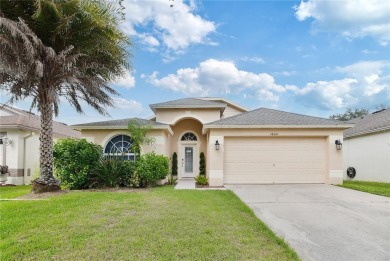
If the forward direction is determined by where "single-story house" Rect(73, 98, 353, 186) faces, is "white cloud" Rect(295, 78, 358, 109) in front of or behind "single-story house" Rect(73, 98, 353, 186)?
behind

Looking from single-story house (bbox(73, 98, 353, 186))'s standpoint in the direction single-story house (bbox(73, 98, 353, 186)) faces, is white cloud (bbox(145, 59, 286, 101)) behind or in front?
behind

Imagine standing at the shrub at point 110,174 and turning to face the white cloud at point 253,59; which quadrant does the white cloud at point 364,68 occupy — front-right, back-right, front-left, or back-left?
front-right

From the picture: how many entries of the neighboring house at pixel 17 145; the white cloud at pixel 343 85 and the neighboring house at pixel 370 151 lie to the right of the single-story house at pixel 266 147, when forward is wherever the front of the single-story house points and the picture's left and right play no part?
1

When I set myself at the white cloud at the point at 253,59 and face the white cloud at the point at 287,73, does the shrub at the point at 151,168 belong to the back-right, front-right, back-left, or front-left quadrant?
back-right

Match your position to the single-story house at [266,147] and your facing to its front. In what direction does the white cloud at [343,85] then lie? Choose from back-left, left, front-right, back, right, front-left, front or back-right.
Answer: back-left

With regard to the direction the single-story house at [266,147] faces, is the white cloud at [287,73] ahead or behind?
behind

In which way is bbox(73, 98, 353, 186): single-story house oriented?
toward the camera

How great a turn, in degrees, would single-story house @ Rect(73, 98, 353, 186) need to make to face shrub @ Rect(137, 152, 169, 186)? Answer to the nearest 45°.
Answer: approximately 90° to its right
